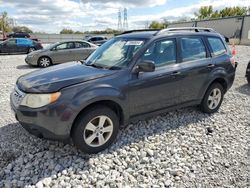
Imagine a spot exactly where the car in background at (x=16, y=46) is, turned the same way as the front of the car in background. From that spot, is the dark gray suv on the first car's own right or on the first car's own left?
on the first car's own left

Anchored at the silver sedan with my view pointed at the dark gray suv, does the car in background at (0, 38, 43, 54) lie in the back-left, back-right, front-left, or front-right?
back-right

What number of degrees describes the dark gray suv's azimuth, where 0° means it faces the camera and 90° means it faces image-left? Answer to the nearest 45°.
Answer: approximately 45°

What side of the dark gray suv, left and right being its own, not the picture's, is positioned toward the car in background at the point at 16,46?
right

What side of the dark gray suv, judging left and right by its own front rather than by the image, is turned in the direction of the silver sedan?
right

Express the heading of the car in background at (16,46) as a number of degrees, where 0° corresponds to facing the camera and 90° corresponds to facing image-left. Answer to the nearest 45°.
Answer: approximately 90°
